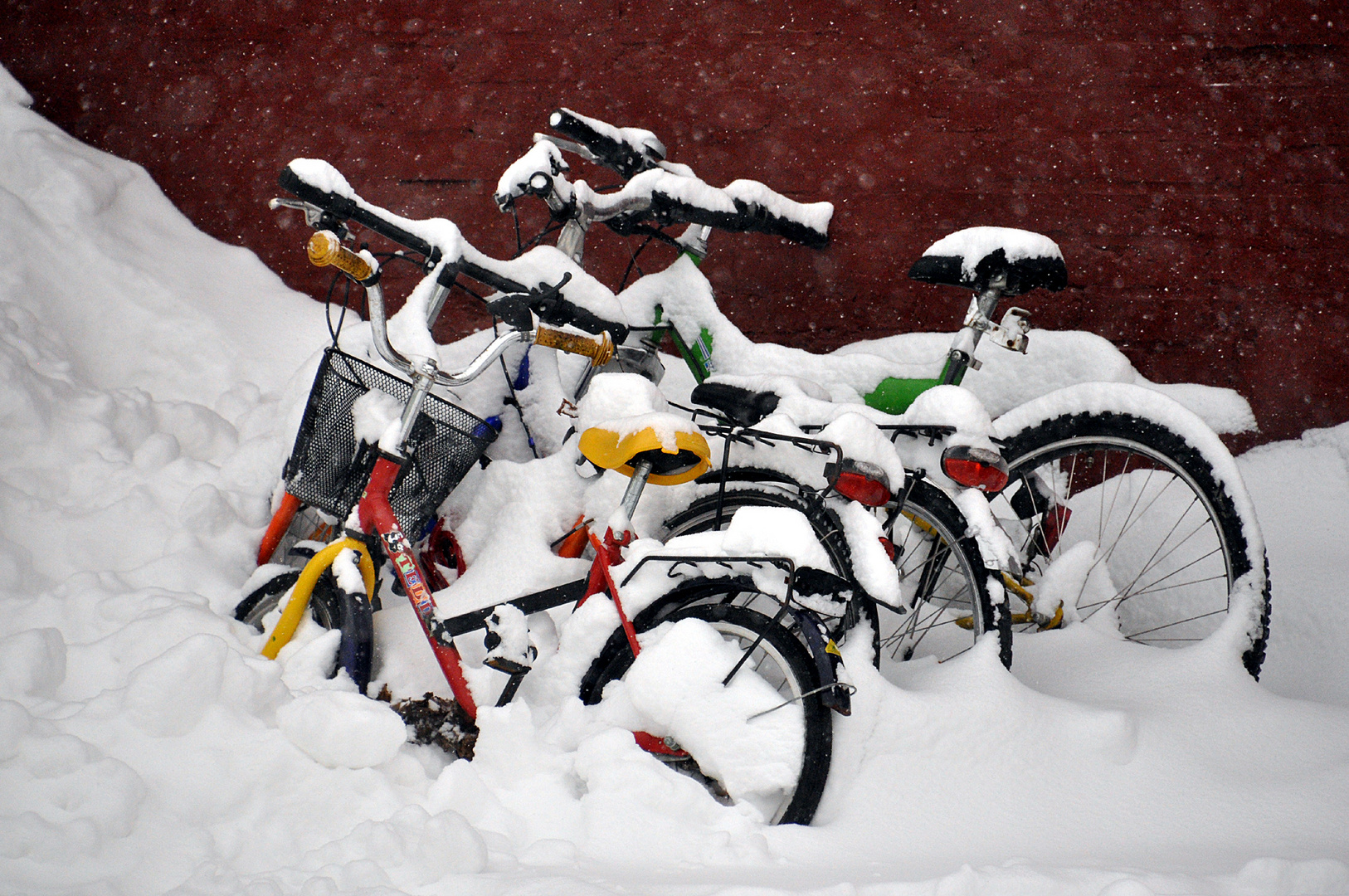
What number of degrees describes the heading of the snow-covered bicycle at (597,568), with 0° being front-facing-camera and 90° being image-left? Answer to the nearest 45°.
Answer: approximately 135°
